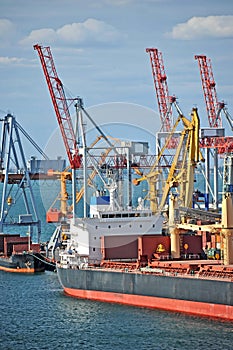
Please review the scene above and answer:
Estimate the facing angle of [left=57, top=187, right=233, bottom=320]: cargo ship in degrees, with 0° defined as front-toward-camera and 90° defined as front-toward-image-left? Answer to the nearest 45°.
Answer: approximately 315°
